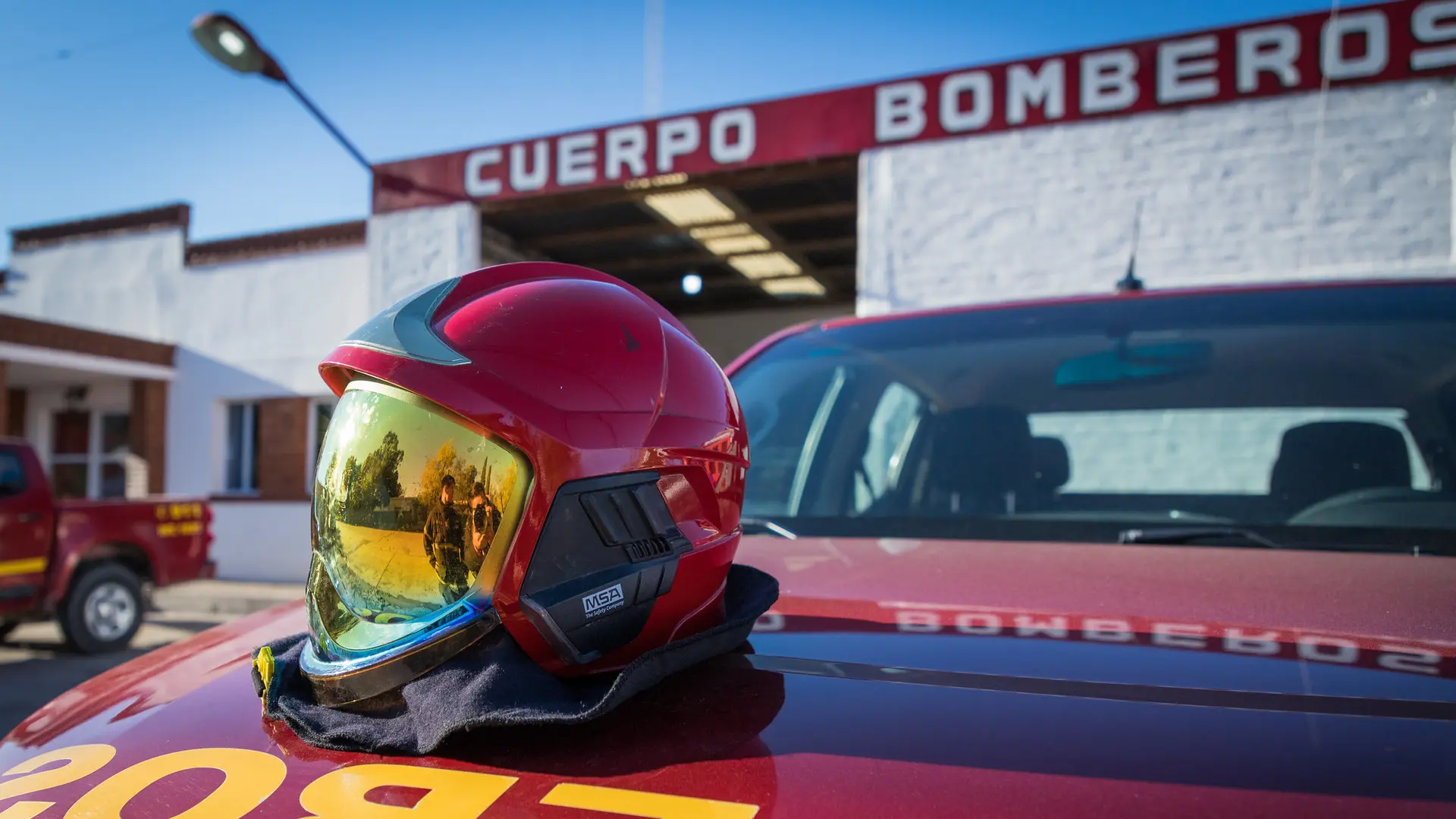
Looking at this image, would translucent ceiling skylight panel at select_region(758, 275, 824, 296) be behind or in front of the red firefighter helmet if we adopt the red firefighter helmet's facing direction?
behind

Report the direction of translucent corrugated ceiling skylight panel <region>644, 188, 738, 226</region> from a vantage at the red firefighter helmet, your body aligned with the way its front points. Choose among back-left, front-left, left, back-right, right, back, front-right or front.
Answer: back-right

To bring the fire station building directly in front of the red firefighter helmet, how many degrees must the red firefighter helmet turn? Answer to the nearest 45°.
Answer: approximately 135° to its right

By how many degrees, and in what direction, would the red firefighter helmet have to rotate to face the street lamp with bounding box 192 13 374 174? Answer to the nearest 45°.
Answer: approximately 135° to its right

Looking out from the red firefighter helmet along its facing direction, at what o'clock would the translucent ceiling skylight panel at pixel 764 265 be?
The translucent ceiling skylight panel is roughly at 5 o'clock from the red firefighter helmet.

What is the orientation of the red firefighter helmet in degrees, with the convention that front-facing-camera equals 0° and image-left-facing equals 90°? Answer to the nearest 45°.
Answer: approximately 45°

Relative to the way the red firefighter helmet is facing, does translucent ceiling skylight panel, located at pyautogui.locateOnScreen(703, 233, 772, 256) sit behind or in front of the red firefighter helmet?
behind

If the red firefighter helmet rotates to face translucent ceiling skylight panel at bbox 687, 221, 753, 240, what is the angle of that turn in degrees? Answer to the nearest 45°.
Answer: approximately 135° to its right
